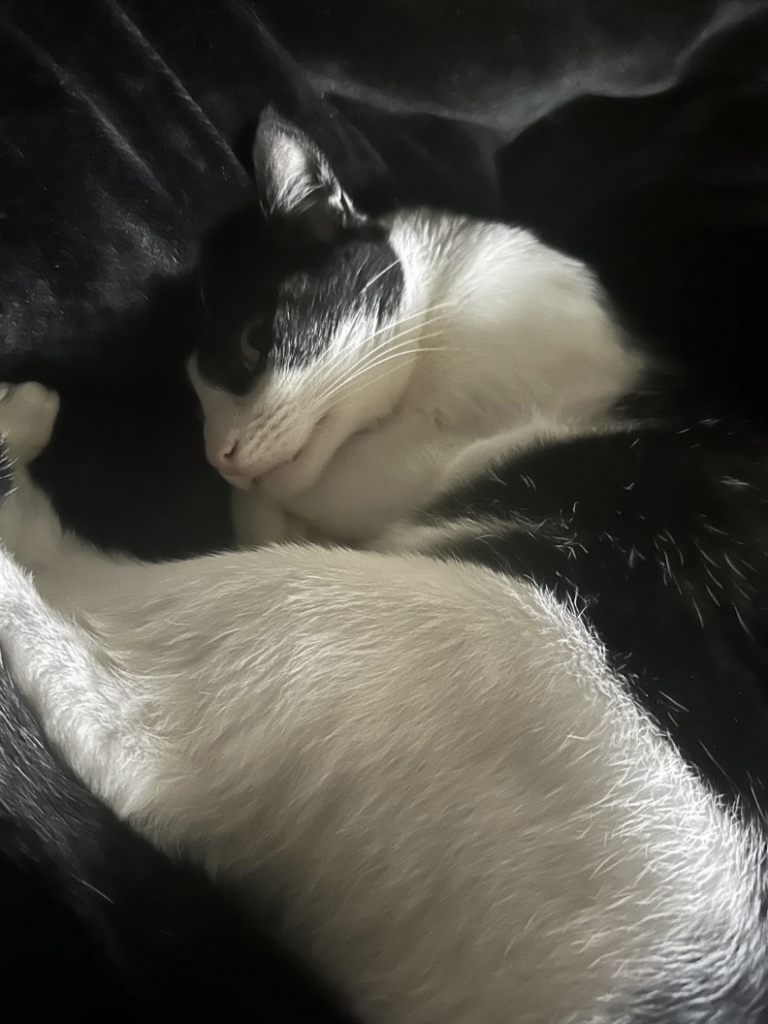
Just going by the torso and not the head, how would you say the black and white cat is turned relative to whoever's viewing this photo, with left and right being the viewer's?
facing to the left of the viewer
